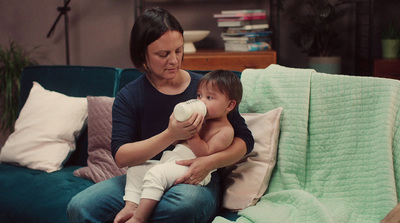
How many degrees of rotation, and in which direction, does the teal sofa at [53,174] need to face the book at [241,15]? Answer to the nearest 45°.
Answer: approximately 135° to its left

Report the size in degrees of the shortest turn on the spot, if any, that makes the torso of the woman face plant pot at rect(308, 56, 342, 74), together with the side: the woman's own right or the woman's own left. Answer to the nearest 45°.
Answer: approximately 135° to the woman's own left

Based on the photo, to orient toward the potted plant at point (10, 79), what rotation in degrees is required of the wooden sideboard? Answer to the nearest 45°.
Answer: approximately 90° to its right

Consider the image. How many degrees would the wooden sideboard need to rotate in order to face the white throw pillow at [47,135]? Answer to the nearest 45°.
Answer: approximately 45° to its right

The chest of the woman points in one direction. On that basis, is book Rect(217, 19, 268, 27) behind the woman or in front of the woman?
behind

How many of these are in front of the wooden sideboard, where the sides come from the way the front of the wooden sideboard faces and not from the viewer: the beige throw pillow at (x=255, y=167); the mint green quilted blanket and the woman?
3

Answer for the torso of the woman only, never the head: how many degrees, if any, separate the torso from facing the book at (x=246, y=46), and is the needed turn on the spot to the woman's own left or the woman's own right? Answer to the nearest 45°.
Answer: approximately 180°

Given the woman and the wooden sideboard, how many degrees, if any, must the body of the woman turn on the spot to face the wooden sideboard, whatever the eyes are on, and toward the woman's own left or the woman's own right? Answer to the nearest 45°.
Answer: approximately 180°

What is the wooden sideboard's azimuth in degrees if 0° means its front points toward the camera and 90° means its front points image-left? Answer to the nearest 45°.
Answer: approximately 0°

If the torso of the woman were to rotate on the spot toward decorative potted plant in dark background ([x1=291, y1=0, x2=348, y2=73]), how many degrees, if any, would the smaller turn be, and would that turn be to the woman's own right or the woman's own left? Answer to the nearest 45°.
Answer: approximately 135° to the woman's own left

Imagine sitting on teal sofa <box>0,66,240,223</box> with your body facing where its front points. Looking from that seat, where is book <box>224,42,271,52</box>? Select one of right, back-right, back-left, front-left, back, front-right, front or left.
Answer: back-left
